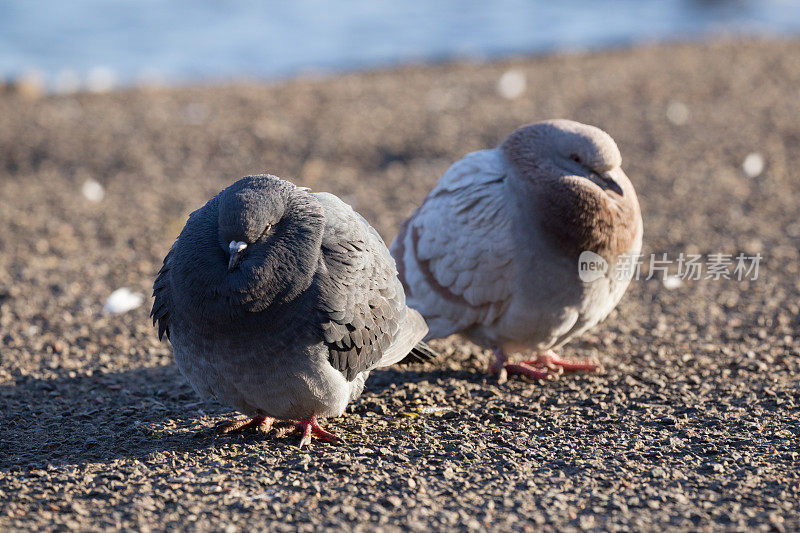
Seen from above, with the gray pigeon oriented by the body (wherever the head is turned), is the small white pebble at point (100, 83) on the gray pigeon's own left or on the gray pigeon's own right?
on the gray pigeon's own right

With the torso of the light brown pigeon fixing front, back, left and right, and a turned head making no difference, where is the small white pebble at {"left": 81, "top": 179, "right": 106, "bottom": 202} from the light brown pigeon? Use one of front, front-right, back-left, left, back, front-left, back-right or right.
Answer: back

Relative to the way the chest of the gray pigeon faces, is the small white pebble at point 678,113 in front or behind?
behind

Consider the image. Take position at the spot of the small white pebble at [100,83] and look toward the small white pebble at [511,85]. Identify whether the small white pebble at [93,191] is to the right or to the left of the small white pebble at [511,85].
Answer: right

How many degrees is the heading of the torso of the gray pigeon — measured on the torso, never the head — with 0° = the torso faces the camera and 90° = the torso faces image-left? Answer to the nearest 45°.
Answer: approximately 45°

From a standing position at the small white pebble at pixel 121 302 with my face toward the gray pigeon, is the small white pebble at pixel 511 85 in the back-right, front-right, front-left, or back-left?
back-left

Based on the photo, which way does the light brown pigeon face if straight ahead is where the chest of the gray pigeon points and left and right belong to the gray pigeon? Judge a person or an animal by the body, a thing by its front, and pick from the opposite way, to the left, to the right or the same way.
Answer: to the left
